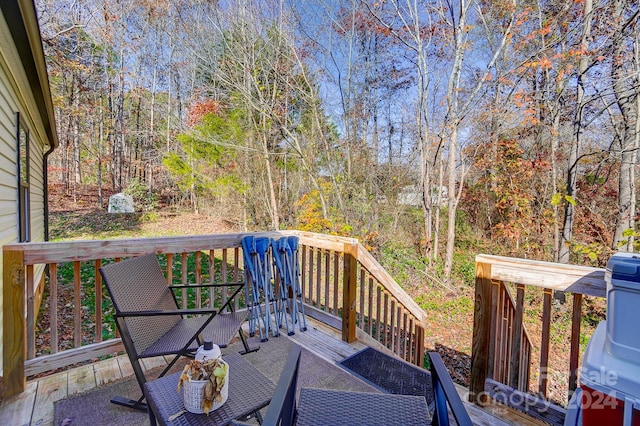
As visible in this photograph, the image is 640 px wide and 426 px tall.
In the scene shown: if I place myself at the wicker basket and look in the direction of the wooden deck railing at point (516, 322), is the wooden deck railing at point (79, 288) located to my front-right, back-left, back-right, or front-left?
back-left

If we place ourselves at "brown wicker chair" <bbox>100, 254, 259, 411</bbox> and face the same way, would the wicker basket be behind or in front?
in front

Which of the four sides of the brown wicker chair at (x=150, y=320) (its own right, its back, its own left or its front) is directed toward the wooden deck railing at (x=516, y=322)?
front

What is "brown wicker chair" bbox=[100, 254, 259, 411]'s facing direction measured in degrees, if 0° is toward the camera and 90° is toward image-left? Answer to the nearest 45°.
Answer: approximately 315°
